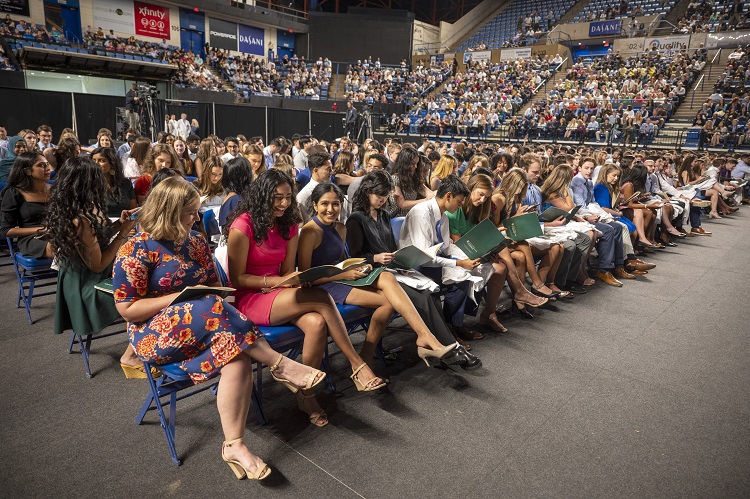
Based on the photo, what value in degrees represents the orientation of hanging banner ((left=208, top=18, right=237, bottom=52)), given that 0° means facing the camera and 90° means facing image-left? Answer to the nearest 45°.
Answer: approximately 315°

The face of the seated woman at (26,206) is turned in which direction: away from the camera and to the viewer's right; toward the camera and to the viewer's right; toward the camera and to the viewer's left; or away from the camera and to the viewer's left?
toward the camera and to the viewer's right

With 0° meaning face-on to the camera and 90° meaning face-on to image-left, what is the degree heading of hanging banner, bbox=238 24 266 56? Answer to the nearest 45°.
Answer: approximately 315°

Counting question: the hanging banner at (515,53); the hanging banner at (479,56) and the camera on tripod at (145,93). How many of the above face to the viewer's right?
1

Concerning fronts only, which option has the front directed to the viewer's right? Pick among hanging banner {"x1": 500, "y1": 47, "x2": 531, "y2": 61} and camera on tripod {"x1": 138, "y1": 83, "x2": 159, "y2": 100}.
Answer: the camera on tripod

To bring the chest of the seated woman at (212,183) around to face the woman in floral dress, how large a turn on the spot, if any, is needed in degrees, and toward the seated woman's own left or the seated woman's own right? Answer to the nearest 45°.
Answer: approximately 45° to the seated woman's own right

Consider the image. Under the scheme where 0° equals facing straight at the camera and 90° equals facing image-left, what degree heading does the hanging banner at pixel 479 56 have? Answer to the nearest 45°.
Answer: approximately 0°

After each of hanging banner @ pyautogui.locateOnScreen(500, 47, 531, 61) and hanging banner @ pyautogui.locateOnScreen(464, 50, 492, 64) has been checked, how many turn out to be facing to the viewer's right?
0

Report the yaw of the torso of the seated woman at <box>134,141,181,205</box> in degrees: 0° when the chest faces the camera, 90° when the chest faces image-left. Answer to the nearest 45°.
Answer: approximately 315°

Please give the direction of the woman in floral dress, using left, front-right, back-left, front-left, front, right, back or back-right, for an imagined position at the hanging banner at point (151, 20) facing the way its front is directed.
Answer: front-right

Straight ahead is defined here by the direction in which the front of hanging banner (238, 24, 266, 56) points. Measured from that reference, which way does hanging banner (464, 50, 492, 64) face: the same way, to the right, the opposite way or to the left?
to the right

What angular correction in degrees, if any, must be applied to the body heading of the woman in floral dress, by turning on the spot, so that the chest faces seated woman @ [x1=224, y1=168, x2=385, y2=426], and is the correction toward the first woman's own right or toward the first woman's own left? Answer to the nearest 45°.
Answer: approximately 90° to the first woman's own left

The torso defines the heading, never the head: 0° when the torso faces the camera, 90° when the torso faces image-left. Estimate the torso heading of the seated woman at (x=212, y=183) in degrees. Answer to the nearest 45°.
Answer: approximately 315°
